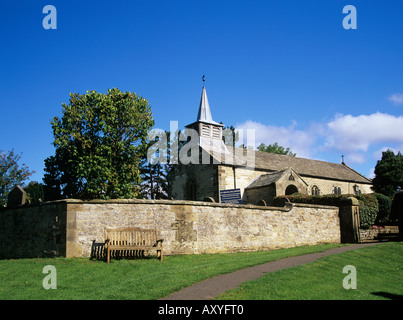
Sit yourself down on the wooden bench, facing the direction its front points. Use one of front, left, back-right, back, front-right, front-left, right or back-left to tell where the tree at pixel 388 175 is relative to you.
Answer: back-left

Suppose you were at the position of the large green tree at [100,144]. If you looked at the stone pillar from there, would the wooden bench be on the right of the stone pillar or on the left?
right

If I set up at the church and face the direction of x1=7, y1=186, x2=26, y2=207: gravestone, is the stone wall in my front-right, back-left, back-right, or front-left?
front-left

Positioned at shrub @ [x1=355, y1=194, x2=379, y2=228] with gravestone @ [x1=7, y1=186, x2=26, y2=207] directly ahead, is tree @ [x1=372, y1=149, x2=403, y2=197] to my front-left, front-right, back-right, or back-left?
back-right

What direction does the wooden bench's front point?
toward the camera

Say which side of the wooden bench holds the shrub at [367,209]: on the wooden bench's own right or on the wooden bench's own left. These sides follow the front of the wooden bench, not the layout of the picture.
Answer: on the wooden bench's own left

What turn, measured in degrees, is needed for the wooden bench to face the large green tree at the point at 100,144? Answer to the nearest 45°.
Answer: approximately 180°
